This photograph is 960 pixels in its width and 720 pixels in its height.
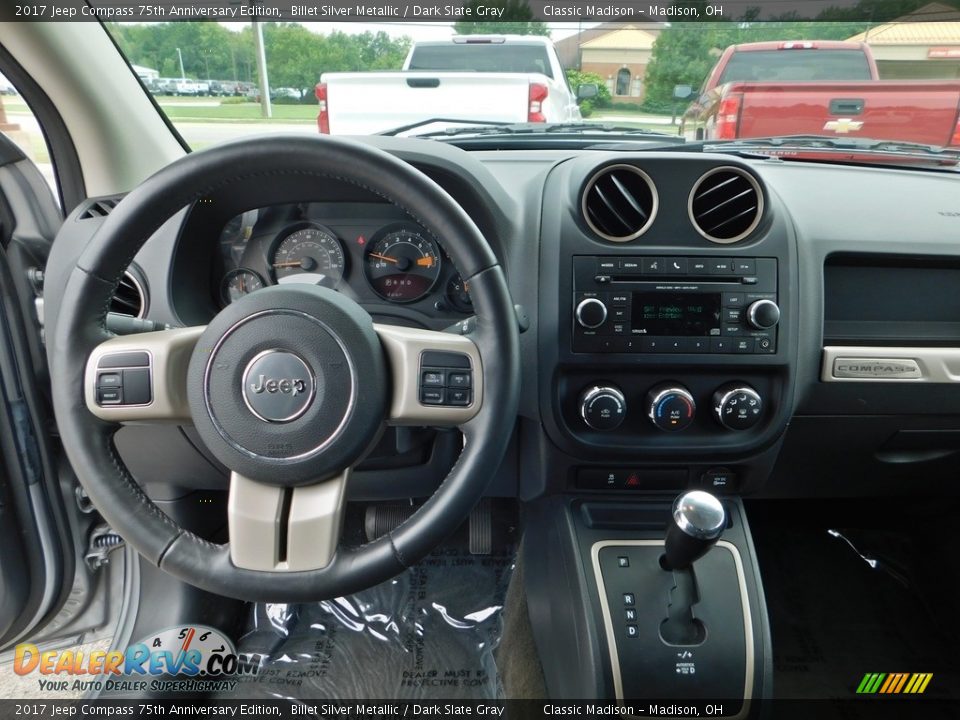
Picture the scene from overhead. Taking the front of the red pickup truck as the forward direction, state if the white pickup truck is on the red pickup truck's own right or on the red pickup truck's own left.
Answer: on the red pickup truck's own left

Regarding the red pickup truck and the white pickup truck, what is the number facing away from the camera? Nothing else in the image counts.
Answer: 2

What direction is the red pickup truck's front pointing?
away from the camera

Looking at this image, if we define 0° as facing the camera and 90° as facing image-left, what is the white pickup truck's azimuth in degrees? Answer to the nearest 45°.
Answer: approximately 180°

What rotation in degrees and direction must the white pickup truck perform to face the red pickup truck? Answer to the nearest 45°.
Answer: approximately 90° to its right
